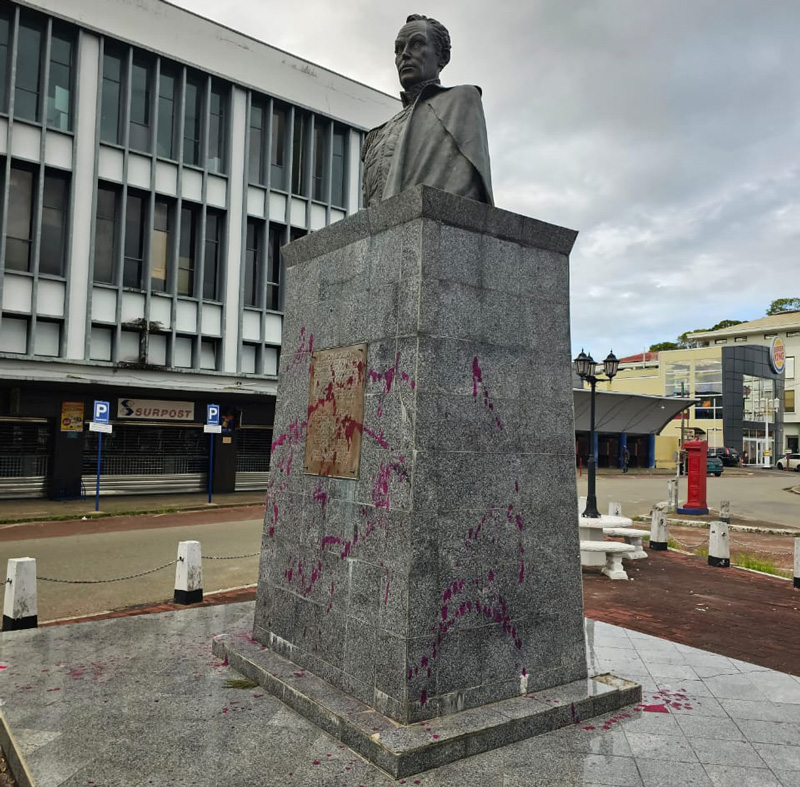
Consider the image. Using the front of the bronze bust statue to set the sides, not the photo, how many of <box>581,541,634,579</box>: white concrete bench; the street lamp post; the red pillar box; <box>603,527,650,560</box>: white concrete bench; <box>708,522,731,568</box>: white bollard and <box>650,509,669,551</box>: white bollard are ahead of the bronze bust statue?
0

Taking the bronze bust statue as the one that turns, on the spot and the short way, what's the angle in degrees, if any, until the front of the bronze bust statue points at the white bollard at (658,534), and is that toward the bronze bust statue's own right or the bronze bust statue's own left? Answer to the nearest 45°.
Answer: approximately 180°

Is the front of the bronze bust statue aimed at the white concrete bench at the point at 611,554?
no

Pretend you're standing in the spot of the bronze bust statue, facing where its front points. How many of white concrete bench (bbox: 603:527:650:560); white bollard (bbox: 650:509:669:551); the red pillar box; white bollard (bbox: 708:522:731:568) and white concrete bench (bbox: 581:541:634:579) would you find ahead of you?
0

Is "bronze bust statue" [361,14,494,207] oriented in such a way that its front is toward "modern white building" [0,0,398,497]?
no

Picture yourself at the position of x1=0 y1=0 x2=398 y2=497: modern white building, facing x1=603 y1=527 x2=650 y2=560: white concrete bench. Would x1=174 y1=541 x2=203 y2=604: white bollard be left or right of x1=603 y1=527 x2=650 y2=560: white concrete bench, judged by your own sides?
right

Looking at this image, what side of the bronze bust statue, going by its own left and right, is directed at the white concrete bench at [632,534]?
back

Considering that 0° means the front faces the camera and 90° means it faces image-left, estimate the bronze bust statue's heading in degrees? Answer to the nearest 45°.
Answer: approximately 45°

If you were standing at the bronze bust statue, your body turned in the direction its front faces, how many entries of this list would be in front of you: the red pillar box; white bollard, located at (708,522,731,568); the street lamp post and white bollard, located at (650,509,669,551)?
0

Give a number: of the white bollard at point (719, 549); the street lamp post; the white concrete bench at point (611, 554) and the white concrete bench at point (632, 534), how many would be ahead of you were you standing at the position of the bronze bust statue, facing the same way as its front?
0

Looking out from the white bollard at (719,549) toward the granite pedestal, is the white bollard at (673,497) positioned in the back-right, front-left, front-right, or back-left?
back-right

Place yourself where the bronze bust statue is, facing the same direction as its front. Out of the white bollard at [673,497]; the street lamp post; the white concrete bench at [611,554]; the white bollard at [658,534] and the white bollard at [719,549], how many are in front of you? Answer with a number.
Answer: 0

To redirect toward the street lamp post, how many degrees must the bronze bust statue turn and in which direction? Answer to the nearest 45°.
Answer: approximately 135° to its right

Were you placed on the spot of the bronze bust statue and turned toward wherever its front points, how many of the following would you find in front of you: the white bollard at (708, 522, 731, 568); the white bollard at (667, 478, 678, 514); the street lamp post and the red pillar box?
0

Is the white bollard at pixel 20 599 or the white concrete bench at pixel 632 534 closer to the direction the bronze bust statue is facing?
the white bollard

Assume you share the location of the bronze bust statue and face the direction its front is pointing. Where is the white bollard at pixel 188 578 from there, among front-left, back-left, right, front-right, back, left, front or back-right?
right

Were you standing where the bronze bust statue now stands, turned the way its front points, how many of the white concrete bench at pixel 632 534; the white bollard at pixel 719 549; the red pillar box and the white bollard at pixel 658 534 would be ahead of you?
0

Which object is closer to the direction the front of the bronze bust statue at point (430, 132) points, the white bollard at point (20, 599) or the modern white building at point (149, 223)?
the white bollard
